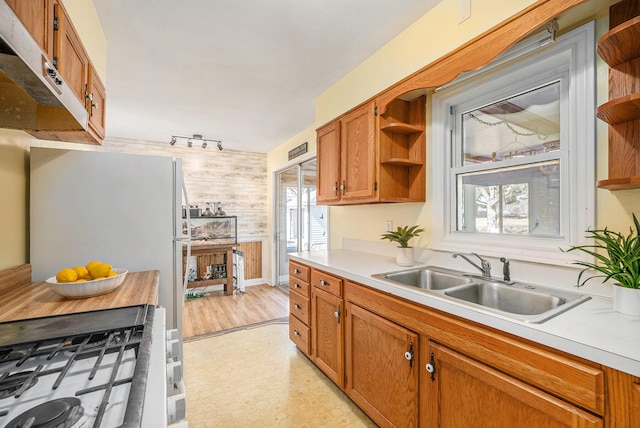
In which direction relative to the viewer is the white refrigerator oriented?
to the viewer's right

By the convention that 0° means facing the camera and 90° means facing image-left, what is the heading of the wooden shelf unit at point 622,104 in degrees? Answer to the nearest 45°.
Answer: approximately 45°

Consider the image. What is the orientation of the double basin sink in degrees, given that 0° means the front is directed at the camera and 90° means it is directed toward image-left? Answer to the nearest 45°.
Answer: approximately 45°

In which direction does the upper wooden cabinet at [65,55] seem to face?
to the viewer's right

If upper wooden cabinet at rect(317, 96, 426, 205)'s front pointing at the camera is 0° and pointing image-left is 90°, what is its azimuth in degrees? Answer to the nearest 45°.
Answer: approximately 45°

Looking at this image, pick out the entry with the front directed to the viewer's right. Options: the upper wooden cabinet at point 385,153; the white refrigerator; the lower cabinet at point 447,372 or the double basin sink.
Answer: the white refrigerator

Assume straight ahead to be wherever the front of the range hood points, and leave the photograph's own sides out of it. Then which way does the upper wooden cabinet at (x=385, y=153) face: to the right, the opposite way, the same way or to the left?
the opposite way

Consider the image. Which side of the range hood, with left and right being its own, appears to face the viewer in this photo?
right

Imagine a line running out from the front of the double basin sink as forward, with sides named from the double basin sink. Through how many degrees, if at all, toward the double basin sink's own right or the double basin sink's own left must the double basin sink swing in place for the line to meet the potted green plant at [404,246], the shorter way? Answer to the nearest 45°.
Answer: approximately 90° to the double basin sink's own right
